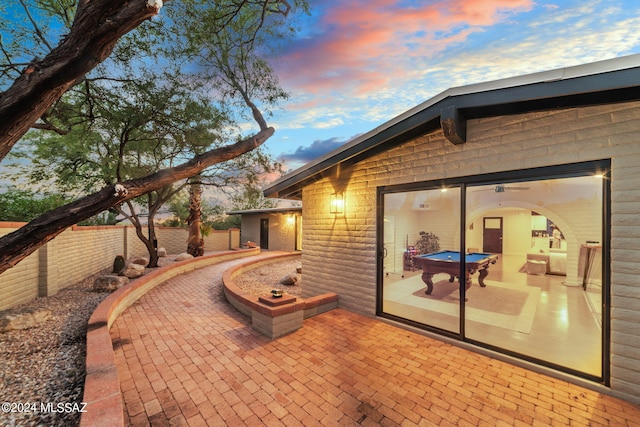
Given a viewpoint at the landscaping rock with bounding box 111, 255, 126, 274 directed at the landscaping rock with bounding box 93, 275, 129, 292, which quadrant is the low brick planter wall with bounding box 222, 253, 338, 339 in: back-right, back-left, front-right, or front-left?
front-left

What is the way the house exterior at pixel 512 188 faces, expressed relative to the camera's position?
facing the viewer and to the left of the viewer

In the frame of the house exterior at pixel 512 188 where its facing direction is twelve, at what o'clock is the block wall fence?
The block wall fence is roughly at 1 o'clock from the house exterior.

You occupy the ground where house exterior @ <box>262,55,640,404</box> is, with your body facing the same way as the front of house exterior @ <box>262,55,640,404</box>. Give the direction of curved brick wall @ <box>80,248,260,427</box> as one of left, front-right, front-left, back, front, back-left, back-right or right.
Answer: front

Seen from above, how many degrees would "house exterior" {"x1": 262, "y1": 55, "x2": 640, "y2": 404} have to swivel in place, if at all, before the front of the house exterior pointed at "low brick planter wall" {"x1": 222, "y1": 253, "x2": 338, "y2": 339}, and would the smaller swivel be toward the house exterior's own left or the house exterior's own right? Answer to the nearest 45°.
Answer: approximately 45° to the house exterior's own right

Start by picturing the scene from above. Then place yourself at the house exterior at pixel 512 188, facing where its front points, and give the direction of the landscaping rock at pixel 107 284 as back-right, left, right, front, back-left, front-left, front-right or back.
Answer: front-right

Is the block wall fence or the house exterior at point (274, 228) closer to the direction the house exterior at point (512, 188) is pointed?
the block wall fence

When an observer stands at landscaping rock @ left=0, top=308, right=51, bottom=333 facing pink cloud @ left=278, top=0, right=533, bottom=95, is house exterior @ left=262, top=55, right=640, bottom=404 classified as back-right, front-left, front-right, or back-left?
front-right

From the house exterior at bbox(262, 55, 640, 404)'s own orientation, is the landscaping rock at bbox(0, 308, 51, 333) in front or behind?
in front

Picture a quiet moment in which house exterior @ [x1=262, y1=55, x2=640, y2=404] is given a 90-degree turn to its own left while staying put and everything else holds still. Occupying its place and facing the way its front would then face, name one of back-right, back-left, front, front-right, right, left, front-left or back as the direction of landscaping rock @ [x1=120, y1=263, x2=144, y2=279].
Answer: back-right

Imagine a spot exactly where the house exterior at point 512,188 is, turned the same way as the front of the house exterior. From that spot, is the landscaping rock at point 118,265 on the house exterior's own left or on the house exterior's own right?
on the house exterior's own right

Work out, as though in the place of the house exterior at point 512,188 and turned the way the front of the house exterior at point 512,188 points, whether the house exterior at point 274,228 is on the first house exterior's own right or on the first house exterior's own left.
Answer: on the first house exterior's own right

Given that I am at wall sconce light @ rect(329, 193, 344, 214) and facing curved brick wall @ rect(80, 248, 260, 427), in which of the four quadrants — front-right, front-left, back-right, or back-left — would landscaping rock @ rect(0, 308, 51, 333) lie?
front-right
